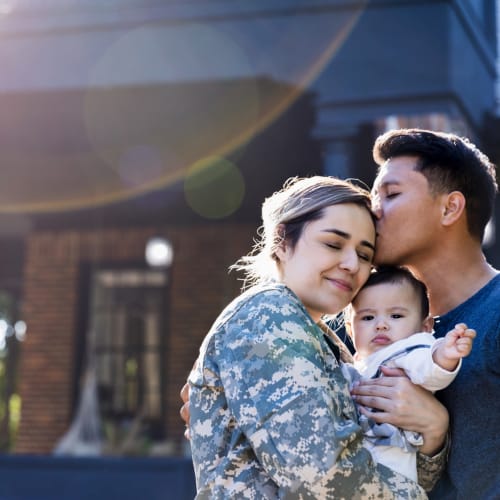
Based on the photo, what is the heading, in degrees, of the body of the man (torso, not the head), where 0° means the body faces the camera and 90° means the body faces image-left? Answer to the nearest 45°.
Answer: approximately 90°

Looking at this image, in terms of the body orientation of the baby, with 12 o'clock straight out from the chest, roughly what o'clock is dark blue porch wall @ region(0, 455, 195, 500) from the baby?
The dark blue porch wall is roughly at 5 o'clock from the baby.

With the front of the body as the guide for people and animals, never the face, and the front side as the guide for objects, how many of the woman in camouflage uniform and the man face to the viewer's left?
1

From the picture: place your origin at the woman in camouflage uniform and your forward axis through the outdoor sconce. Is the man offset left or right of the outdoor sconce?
right
